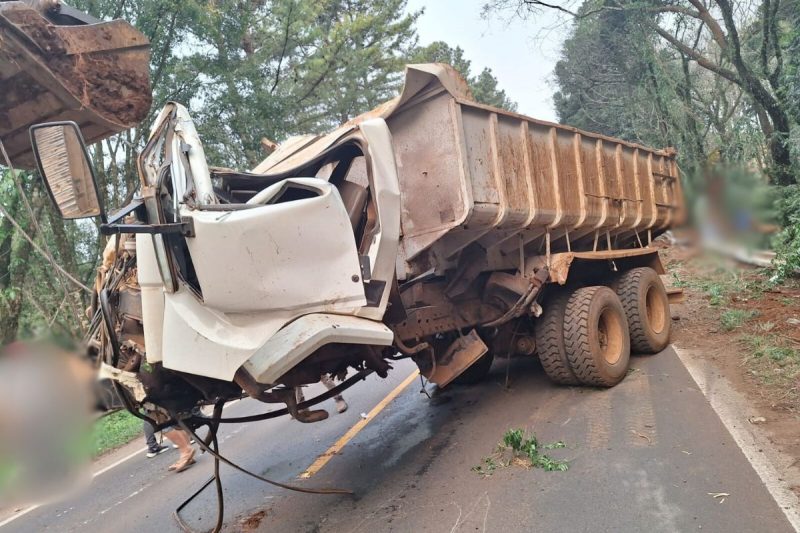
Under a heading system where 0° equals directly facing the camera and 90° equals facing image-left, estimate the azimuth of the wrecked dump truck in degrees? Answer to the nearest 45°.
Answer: approximately 45°

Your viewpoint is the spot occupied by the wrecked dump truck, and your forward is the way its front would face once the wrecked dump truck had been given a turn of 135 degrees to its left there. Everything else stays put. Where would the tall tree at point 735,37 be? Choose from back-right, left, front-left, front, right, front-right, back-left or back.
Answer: front-left
